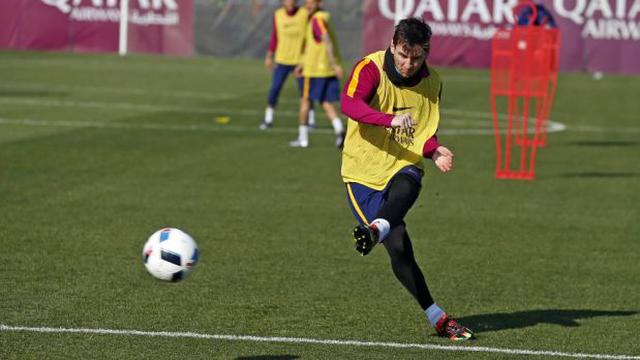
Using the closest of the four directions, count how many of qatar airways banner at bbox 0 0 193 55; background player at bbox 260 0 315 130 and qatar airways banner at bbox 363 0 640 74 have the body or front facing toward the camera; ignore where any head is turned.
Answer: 3

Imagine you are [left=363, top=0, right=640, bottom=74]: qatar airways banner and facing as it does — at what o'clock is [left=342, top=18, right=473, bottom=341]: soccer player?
The soccer player is roughly at 12 o'clock from the qatar airways banner.

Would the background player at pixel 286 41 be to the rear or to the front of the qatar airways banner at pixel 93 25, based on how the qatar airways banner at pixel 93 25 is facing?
to the front

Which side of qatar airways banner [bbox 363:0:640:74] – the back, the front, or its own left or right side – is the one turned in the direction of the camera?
front

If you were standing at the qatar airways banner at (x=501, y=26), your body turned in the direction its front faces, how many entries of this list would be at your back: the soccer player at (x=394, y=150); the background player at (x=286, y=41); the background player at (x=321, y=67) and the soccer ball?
0

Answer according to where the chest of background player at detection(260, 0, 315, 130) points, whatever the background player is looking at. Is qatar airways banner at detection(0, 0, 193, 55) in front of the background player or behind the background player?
behind

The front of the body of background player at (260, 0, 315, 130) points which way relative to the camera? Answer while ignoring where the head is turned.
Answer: toward the camera

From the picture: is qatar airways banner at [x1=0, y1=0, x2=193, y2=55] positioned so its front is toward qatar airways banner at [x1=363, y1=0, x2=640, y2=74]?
no

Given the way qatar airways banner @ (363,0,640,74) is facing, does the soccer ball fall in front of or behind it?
in front

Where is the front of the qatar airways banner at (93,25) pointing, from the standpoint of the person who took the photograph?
facing the viewer

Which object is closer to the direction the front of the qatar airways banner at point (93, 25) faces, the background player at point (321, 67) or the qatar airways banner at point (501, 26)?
the background player

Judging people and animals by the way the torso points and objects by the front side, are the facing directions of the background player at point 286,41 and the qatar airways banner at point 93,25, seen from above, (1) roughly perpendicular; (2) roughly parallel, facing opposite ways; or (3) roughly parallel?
roughly parallel

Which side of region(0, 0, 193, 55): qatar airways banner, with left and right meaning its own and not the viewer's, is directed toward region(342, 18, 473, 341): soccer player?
front

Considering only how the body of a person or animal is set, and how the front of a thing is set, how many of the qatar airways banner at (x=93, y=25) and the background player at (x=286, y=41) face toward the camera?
2

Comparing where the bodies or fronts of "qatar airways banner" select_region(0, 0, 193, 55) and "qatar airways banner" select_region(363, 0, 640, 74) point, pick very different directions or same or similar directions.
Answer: same or similar directions

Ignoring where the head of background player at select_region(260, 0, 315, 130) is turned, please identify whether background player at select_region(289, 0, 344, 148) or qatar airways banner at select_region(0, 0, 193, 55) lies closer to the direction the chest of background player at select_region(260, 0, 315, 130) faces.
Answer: the background player

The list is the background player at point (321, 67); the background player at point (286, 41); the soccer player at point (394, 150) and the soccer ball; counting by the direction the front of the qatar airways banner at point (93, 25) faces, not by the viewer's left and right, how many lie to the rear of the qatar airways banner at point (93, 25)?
0

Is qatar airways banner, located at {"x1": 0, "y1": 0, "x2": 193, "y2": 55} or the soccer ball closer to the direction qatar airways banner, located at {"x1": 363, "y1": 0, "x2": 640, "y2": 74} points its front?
the soccer ball

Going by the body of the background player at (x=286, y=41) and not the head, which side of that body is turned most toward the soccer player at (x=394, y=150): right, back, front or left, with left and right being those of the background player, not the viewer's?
front

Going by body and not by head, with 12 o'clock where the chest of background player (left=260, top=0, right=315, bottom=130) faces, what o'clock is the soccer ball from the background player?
The soccer ball is roughly at 12 o'clock from the background player.

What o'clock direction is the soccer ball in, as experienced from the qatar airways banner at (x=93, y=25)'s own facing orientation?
The soccer ball is roughly at 12 o'clock from the qatar airways banner.
